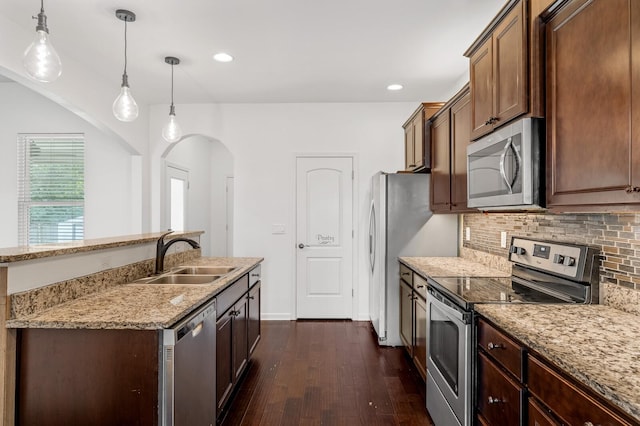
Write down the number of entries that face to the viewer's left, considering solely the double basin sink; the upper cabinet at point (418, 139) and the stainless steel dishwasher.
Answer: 1

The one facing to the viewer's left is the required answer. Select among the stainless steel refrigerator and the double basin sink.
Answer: the stainless steel refrigerator

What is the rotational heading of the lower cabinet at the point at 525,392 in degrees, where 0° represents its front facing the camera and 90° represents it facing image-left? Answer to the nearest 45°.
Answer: approximately 45°

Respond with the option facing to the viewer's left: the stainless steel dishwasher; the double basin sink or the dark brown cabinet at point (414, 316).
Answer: the dark brown cabinet

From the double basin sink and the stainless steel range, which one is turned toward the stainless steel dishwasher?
the stainless steel range

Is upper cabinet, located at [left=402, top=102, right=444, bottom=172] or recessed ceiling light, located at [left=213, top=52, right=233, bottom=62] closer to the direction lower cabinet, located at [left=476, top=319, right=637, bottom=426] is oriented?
the recessed ceiling light

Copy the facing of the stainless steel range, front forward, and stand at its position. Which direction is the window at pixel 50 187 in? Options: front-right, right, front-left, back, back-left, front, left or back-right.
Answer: front-right

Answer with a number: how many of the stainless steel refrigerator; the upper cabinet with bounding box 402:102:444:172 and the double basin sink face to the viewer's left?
2

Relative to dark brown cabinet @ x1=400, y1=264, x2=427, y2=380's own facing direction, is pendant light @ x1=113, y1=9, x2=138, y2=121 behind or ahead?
ahead

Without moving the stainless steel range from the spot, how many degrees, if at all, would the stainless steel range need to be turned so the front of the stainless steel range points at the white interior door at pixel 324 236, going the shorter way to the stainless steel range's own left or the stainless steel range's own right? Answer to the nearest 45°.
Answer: approximately 90° to the stainless steel range's own right

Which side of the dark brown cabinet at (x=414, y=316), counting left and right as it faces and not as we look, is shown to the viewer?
left

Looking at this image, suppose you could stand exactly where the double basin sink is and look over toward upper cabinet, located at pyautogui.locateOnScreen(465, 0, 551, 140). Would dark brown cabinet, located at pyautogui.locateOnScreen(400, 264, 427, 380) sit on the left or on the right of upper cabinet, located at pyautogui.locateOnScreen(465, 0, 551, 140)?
left
